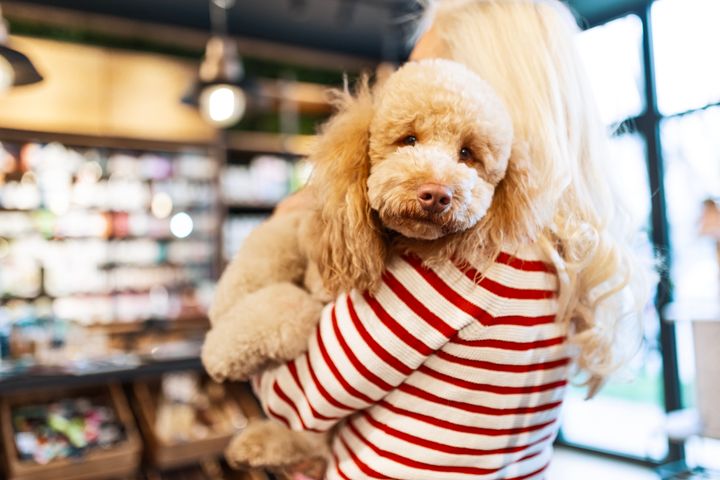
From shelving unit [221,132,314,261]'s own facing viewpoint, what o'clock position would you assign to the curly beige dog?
The curly beige dog is roughly at 12 o'clock from the shelving unit.

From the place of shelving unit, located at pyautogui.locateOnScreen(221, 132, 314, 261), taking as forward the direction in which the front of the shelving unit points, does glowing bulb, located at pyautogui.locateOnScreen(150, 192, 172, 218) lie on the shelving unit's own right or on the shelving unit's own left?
on the shelving unit's own right

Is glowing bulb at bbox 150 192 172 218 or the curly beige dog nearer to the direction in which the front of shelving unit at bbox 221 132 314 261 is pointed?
the curly beige dog

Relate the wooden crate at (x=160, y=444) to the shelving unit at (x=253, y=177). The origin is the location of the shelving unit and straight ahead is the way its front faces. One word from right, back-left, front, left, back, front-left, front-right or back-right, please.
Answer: front

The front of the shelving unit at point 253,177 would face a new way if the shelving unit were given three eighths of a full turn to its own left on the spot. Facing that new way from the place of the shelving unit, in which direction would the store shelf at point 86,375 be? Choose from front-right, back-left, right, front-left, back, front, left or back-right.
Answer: back-right

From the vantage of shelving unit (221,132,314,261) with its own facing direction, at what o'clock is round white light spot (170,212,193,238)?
The round white light spot is roughly at 2 o'clock from the shelving unit.

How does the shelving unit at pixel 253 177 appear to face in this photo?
toward the camera

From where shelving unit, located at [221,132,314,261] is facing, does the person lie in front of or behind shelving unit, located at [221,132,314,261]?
in front

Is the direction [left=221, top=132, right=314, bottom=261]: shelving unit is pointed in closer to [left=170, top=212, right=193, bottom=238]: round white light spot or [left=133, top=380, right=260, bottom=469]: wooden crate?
the wooden crate

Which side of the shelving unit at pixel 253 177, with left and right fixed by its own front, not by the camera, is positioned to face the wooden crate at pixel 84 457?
front

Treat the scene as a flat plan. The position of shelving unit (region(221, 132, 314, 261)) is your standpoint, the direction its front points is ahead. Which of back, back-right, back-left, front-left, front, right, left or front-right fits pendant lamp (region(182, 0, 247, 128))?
front

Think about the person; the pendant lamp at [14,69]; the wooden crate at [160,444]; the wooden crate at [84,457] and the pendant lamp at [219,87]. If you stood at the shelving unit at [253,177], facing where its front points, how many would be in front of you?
5
